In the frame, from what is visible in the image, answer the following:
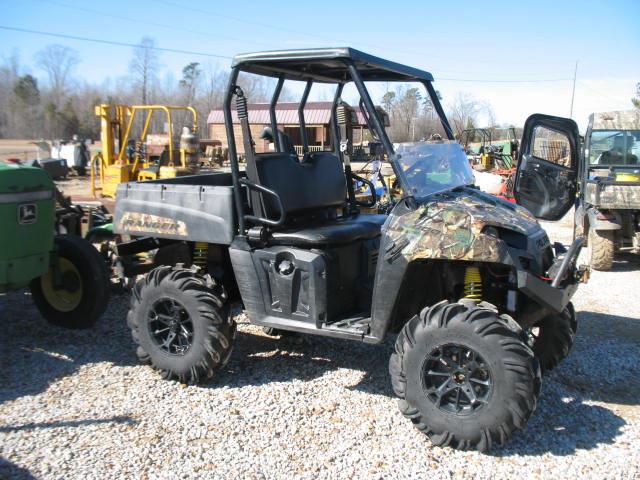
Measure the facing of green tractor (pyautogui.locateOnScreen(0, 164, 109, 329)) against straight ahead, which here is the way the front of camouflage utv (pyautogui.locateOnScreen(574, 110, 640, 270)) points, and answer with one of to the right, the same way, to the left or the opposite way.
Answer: to the right

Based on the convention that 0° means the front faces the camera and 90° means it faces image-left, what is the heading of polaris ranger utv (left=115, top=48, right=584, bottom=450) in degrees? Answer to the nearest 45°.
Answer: approximately 315°
